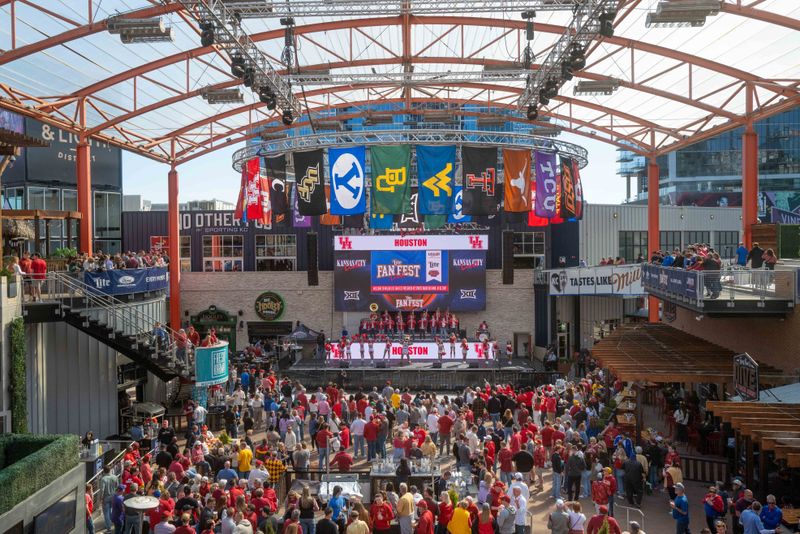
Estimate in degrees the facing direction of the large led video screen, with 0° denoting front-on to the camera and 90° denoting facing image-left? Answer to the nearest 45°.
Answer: approximately 0°

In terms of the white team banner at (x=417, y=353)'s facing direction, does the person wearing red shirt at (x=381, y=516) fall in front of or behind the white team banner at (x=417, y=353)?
in front

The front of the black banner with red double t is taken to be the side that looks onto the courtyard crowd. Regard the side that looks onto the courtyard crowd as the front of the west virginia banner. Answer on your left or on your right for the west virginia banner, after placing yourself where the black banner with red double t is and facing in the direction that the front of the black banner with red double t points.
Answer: on your right

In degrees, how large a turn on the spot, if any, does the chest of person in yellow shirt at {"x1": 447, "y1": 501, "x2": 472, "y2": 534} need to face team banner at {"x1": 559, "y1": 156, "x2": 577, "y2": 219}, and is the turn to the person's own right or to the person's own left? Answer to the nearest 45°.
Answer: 0° — they already face it

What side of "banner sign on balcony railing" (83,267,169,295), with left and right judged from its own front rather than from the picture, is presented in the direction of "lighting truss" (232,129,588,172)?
left

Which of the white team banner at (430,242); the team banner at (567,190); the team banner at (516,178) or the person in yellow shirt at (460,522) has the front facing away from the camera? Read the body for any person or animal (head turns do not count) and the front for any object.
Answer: the person in yellow shirt

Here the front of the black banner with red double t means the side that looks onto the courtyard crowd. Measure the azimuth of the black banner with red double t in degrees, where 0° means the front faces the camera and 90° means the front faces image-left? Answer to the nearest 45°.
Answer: approximately 0°

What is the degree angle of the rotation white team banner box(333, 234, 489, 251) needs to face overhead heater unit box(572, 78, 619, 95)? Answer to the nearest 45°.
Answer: approximately 45° to its left

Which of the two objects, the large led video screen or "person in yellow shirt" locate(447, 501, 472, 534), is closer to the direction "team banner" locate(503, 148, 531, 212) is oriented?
the person in yellow shirt

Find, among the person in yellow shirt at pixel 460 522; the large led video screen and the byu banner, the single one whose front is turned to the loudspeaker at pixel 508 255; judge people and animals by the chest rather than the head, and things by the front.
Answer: the person in yellow shirt
